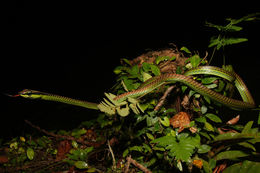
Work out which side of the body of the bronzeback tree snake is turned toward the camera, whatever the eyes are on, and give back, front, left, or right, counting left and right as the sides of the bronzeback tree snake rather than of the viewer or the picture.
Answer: left
